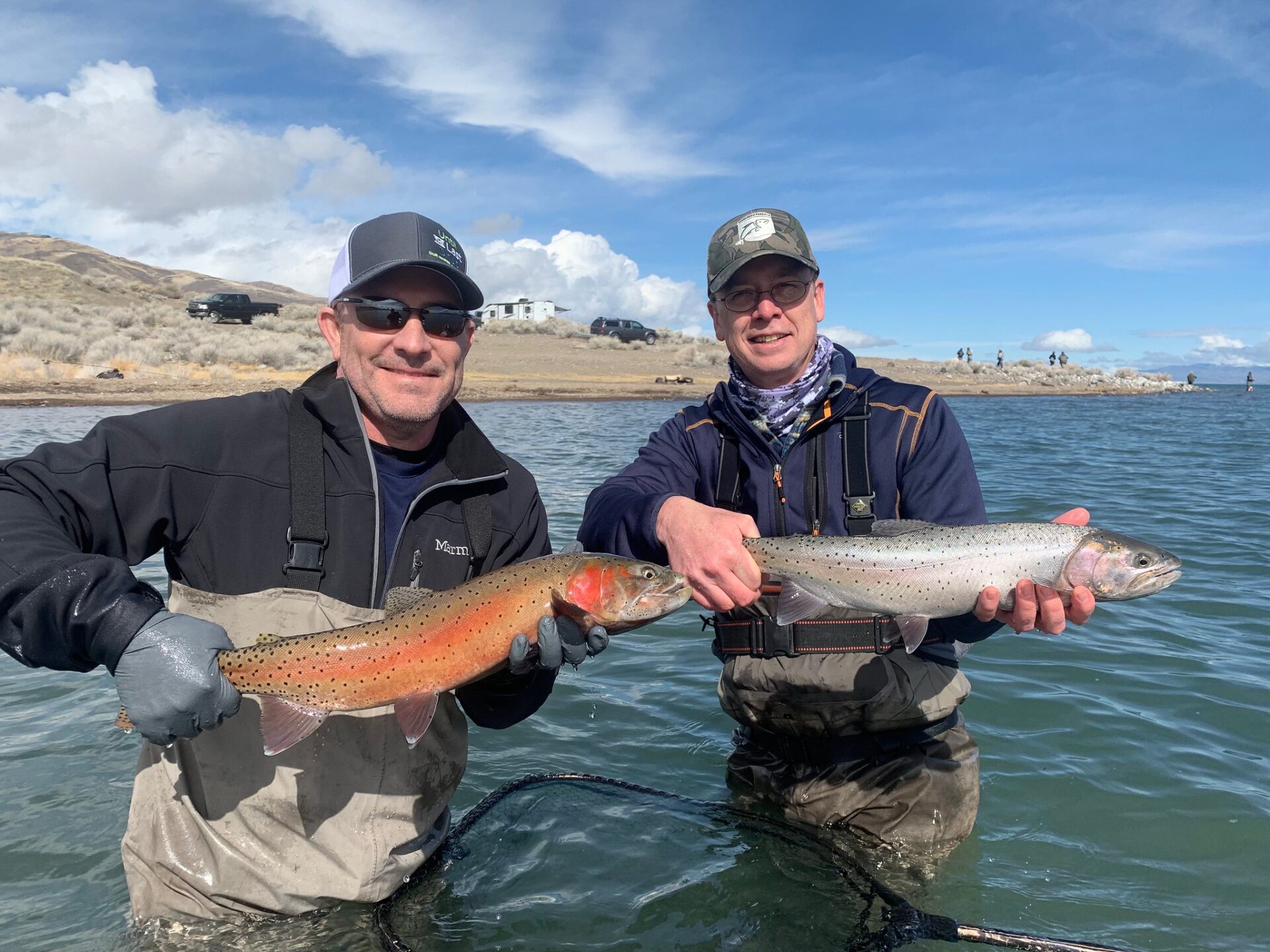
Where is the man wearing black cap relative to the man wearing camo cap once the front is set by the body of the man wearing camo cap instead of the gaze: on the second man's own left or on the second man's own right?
on the second man's own right

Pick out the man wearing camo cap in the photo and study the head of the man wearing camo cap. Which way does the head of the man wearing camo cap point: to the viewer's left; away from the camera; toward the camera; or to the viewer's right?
toward the camera

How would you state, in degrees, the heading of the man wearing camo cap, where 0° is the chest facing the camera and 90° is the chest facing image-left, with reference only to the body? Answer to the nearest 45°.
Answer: approximately 0°
